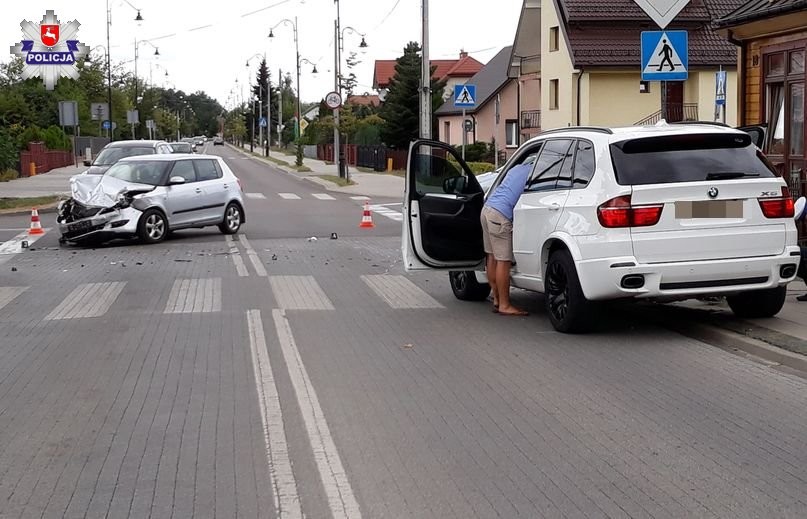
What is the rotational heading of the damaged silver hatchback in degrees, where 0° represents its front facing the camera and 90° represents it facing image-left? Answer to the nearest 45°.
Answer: approximately 45°

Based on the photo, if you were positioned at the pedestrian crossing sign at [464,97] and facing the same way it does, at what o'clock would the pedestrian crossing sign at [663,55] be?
the pedestrian crossing sign at [663,55] is roughly at 12 o'clock from the pedestrian crossing sign at [464,97].

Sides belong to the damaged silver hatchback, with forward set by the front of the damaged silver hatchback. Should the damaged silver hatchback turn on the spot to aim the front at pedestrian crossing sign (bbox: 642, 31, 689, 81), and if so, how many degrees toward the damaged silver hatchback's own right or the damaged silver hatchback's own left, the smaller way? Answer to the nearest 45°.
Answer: approximately 90° to the damaged silver hatchback's own left

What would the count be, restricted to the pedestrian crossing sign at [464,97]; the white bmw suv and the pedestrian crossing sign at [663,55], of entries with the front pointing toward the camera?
2

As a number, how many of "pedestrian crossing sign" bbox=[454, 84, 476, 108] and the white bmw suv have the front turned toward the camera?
1

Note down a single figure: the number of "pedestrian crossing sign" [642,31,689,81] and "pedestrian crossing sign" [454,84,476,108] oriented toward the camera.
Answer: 2

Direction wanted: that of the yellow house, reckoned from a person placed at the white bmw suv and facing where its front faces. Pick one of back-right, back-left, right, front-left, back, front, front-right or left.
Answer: front-right

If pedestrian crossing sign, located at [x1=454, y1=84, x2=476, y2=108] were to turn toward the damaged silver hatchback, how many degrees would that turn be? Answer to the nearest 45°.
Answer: approximately 45° to its right

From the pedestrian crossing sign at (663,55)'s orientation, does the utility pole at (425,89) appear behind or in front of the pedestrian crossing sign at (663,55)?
behind

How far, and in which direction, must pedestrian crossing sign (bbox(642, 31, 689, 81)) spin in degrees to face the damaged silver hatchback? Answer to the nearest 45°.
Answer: approximately 135° to its right

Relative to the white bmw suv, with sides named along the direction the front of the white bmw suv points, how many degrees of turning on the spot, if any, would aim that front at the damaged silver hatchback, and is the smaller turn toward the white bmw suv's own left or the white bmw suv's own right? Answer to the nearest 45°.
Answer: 0° — it already faces it

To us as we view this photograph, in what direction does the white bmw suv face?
facing away from the viewer and to the left of the viewer

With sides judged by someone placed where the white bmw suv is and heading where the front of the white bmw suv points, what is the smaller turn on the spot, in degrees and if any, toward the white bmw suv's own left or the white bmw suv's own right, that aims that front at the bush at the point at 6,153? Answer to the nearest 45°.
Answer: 0° — it already faces it

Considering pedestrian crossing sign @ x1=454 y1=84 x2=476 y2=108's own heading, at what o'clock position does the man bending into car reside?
The man bending into car is roughly at 12 o'clock from the pedestrian crossing sign.

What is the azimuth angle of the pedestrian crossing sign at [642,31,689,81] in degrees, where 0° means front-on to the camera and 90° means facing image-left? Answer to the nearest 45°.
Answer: approximately 0°

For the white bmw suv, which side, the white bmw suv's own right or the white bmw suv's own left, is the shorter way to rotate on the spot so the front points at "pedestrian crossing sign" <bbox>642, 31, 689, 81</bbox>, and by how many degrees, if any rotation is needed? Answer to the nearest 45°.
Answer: approximately 45° to the white bmw suv's own right

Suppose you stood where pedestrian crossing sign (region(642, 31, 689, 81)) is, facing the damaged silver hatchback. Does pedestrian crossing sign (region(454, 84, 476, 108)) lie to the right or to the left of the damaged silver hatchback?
right
